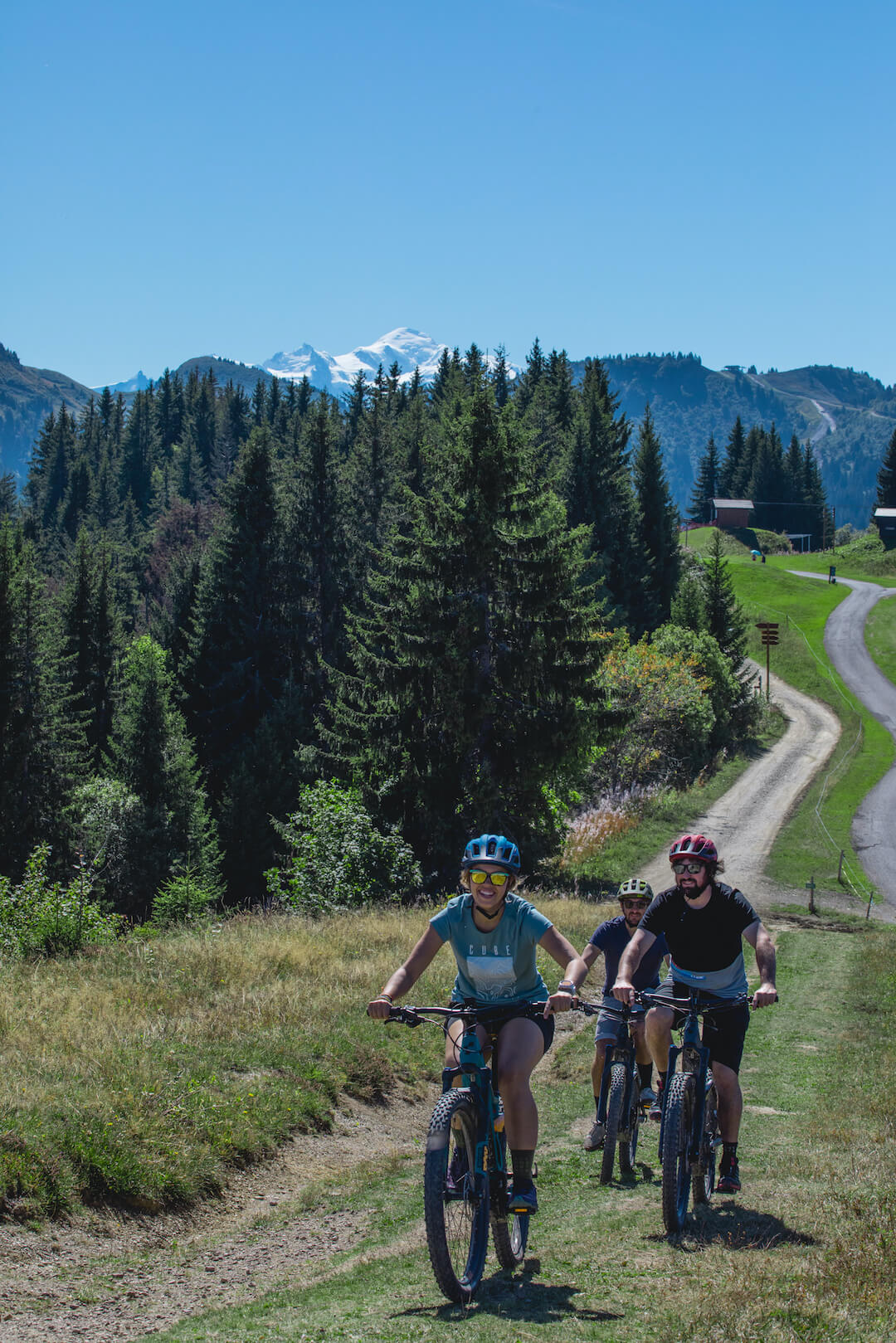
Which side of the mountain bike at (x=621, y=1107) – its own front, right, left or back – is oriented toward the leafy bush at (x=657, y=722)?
back

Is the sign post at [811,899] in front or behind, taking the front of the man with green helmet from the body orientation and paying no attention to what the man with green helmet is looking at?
behind

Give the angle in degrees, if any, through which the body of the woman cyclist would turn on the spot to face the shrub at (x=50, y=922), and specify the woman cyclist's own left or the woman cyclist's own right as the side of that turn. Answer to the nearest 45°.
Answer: approximately 135° to the woman cyclist's own right

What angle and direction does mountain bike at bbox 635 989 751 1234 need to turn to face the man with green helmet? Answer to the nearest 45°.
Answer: approximately 180°

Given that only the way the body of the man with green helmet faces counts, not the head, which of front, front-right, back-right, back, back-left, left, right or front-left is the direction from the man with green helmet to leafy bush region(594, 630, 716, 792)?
back

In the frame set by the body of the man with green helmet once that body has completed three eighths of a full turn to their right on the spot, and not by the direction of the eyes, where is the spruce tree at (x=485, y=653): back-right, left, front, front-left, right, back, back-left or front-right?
front-right

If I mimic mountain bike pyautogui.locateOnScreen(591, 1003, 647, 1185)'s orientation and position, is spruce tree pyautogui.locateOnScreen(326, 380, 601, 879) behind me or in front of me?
behind

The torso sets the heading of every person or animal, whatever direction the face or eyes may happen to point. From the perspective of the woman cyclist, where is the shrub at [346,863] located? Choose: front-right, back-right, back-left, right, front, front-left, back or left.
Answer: back

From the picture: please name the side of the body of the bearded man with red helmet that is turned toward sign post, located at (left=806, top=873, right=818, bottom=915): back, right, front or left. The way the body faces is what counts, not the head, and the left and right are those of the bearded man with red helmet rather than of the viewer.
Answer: back

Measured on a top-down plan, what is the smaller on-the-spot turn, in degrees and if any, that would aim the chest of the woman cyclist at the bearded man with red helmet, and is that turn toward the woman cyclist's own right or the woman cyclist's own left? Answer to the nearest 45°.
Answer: approximately 135° to the woman cyclist's own left
